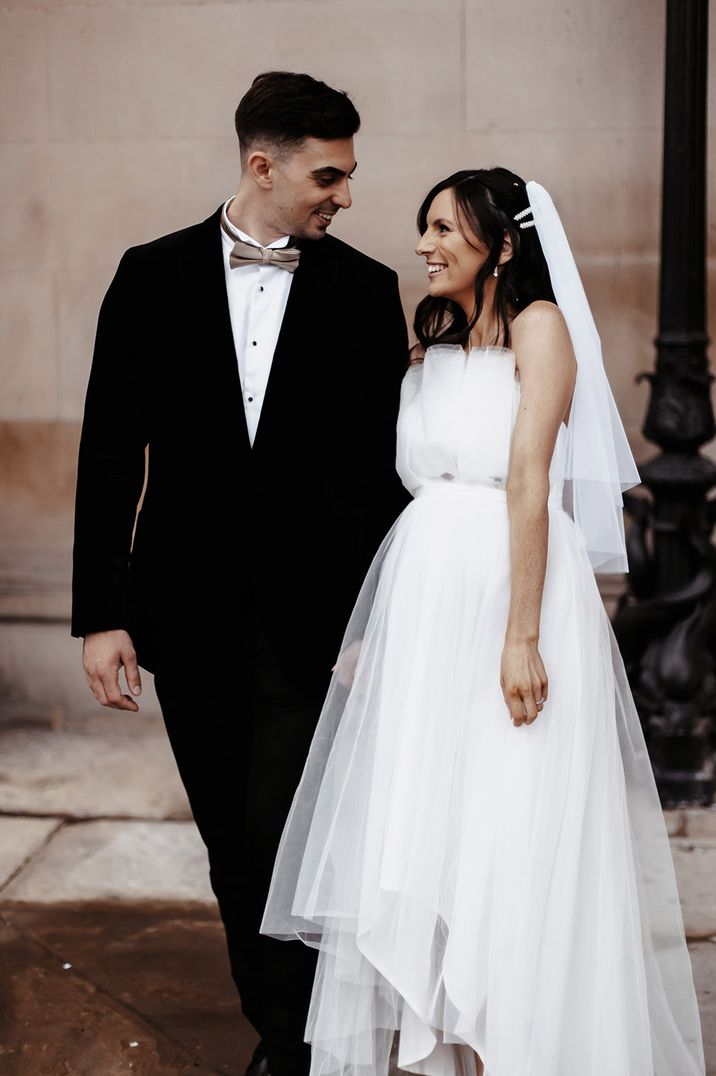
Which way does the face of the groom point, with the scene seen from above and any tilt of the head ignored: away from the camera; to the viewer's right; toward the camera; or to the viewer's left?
to the viewer's right

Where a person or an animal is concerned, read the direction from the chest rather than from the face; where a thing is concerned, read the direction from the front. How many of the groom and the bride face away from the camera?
0

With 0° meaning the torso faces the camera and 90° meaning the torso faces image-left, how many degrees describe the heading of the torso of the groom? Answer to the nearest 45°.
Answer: approximately 0°
